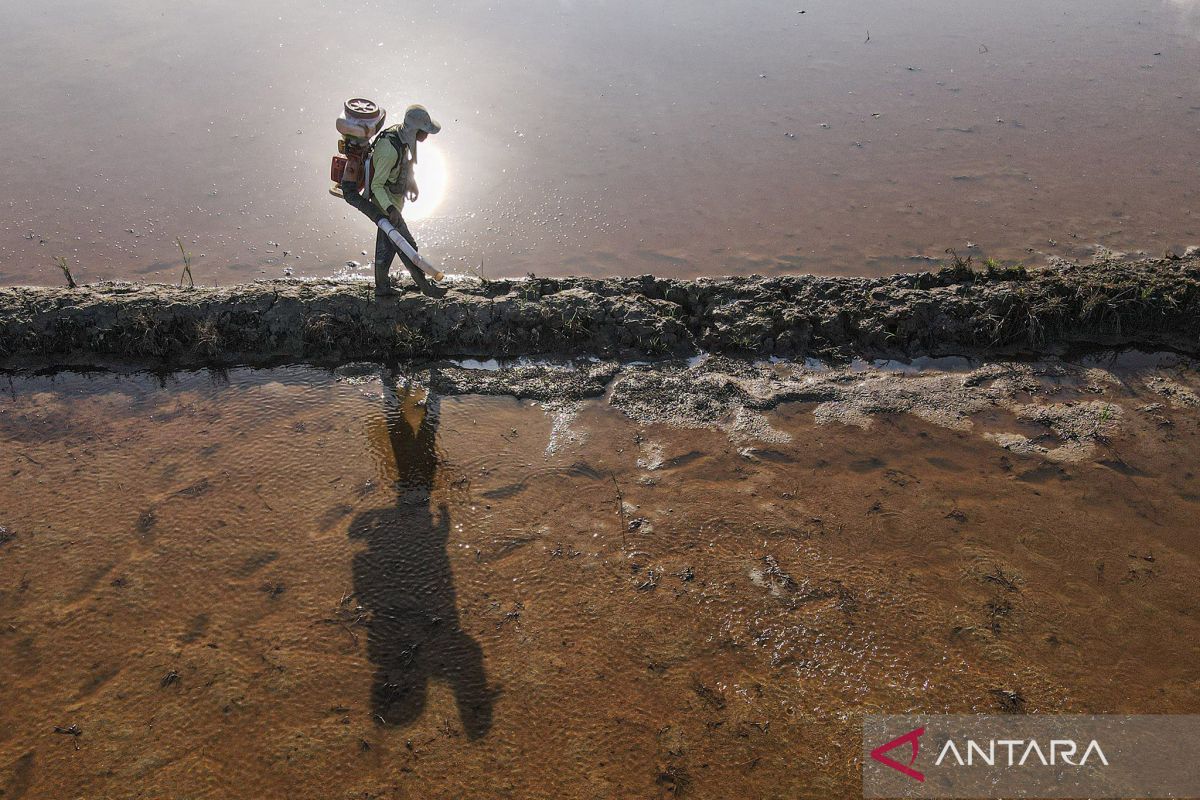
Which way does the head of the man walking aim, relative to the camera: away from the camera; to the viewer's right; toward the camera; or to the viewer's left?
to the viewer's right

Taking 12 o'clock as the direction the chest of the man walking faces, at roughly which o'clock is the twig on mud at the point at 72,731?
The twig on mud is roughly at 4 o'clock from the man walking.

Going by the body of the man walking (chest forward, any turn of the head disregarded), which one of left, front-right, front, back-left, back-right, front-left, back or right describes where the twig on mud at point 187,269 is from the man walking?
back-left

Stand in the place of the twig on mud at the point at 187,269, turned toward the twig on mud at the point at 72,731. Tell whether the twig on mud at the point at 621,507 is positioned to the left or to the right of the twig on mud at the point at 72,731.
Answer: left

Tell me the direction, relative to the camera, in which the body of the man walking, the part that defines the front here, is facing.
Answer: to the viewer's right

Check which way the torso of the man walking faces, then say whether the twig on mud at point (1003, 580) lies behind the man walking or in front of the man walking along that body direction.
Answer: in front

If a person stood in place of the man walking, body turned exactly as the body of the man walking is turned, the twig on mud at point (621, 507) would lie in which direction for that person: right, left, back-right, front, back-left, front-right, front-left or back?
front-right
